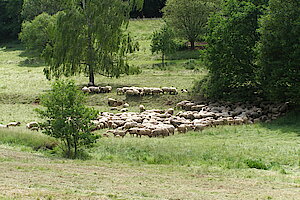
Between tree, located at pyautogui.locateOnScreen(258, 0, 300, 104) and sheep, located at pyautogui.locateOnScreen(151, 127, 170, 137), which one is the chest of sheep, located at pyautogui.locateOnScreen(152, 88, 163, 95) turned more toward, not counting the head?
the tree

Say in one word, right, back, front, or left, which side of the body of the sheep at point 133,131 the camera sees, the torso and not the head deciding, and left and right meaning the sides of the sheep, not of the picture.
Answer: left

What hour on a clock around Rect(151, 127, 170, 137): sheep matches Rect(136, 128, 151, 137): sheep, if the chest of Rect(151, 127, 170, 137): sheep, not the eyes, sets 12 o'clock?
Rect(136, 128, 151, 137): sheep is roughly at 12 o'clock from Rect(151, 127, 170, 137): sheep.

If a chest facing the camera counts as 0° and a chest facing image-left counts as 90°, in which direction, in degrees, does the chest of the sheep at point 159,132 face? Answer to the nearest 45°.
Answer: approximately 90°

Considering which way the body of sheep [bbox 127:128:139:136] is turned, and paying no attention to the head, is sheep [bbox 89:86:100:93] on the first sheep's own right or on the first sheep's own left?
on the first sheep's own right

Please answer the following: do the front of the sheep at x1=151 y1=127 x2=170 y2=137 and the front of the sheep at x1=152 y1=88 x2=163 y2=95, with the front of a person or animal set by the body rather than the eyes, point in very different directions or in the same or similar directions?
very different directions

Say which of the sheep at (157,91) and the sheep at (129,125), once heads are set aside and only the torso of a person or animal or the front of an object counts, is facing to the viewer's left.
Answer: the sheep at (129,125)

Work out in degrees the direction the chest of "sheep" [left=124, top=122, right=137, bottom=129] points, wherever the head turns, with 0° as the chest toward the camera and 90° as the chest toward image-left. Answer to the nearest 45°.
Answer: approximately 90°

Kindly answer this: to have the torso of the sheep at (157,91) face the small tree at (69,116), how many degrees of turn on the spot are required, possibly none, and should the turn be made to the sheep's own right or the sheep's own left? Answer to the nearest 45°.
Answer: approximately 90° to the sheep's own right
